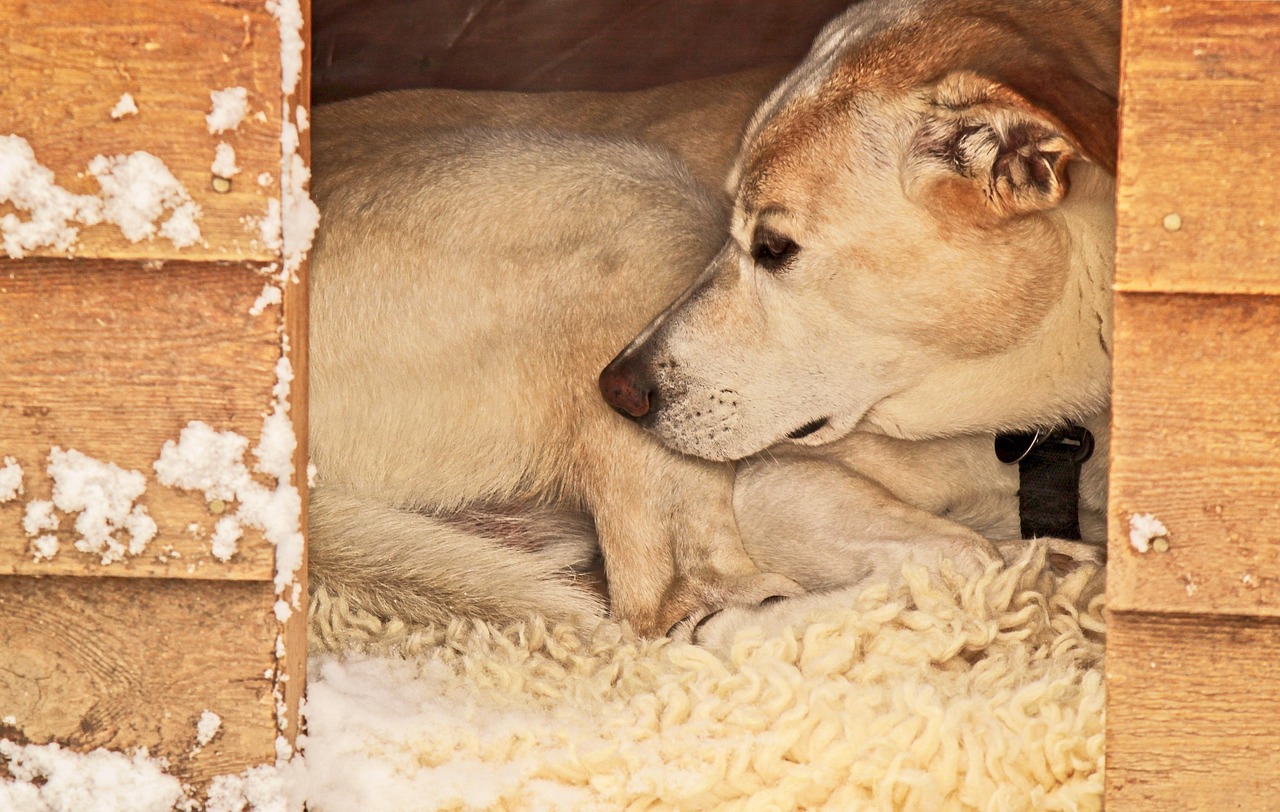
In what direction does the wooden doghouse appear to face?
toward the camera

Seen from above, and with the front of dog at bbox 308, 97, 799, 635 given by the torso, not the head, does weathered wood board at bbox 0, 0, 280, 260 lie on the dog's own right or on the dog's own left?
on the dog's own right

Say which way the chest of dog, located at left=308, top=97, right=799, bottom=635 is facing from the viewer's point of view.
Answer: to the viewer's right
